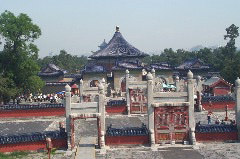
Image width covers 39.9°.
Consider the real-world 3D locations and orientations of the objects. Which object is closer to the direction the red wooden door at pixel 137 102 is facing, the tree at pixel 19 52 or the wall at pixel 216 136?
the wall

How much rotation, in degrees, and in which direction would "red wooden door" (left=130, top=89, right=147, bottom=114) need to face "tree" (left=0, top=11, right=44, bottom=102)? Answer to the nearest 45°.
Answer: approximately 90° to its right

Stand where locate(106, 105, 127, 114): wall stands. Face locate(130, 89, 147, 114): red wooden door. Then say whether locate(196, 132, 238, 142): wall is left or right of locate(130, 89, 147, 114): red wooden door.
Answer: right

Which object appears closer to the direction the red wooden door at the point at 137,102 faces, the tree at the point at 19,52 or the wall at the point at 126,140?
the wall

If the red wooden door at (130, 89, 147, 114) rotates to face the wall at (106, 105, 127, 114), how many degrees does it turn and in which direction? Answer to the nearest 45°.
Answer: approximately 90° to its right

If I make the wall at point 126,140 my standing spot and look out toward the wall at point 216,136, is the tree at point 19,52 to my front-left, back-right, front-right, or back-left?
back-left

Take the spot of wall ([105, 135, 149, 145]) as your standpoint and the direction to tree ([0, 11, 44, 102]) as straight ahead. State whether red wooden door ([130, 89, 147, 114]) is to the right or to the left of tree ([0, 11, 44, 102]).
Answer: right

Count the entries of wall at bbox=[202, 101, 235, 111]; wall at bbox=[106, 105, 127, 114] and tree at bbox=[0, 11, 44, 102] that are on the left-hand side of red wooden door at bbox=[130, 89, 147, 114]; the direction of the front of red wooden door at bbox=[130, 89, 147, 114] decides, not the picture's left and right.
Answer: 1

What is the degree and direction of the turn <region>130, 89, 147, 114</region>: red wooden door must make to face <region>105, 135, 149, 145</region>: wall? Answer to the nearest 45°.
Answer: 0° — it already faces it

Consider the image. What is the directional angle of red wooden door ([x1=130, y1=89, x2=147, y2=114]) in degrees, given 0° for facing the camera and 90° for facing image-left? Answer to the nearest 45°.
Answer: approximately 0°
